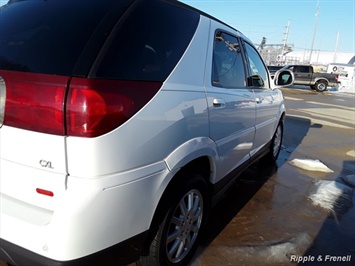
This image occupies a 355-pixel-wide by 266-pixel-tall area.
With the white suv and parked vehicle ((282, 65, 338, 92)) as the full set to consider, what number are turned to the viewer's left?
1

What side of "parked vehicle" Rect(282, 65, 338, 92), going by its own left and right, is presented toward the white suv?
left

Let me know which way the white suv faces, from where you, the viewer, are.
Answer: facing away from the viewer and to the right of the viewer

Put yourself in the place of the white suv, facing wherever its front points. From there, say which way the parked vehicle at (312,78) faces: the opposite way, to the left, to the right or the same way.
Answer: to the left

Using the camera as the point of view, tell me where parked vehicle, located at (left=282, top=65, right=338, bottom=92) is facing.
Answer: facing to the left of the viewer

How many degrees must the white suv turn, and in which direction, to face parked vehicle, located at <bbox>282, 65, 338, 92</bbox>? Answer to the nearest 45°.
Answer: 0° — it already faces it

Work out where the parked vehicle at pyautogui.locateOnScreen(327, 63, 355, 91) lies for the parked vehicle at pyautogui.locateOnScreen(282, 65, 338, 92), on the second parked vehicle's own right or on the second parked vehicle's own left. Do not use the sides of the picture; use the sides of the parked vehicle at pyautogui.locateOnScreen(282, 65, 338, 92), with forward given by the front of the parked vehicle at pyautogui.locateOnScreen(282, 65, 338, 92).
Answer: on the second parked vehicle's own right
